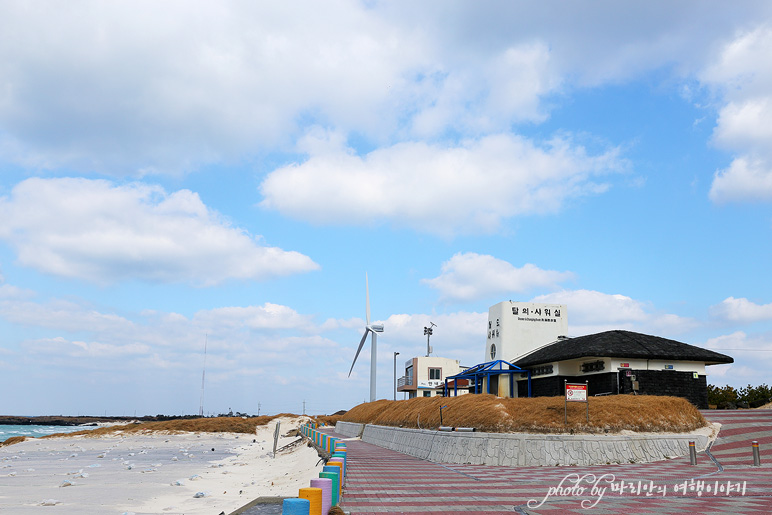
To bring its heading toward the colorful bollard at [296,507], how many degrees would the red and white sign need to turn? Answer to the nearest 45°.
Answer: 0° — it already faces it

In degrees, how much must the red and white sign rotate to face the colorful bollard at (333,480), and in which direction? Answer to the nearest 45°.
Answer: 0° — it already faces it

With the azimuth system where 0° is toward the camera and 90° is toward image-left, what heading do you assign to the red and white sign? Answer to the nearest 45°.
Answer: approximately 0°

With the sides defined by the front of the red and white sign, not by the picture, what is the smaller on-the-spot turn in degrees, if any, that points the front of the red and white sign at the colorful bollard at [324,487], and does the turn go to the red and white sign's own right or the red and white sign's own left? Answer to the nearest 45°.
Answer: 0° — it already faces it
